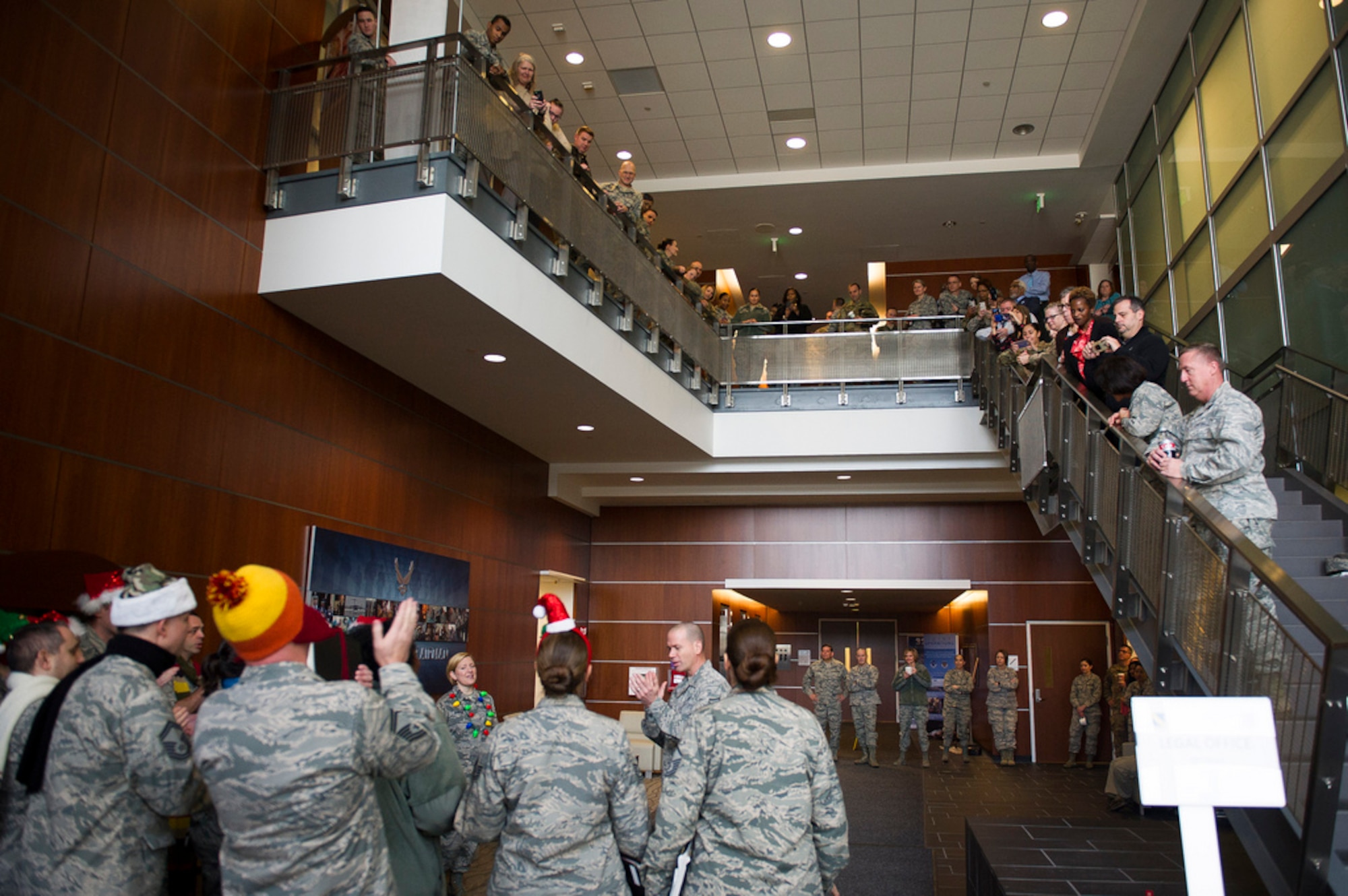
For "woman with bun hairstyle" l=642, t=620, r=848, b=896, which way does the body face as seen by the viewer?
away from the camera

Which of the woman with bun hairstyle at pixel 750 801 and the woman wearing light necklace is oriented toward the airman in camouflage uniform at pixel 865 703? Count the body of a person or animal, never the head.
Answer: the woman with bun hairstyle

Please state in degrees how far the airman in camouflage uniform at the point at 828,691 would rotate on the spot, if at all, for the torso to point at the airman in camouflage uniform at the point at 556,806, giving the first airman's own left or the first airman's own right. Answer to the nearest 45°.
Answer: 0° — they already face them

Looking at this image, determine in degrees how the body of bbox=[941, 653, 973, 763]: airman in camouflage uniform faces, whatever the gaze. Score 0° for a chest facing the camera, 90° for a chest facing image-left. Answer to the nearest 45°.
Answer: approximately 0°

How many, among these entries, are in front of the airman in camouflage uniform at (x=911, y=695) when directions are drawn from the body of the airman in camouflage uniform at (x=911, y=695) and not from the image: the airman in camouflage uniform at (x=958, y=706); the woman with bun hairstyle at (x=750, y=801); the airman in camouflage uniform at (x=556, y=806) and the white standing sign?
3

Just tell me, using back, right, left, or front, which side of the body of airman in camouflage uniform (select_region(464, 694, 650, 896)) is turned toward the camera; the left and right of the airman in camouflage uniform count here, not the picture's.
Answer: back

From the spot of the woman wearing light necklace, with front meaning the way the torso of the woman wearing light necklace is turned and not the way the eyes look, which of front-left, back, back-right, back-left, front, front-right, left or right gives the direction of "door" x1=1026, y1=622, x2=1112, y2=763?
left

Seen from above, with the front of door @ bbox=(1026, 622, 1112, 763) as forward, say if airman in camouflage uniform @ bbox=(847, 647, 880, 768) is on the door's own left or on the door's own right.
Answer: on the door's own right

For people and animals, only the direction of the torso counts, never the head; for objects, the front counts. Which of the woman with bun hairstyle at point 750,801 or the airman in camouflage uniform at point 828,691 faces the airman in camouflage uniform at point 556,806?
the airman in camouflage uniform at point 828,691

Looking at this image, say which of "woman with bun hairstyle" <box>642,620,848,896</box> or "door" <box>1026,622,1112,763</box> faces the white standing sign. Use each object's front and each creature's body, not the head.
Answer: the door

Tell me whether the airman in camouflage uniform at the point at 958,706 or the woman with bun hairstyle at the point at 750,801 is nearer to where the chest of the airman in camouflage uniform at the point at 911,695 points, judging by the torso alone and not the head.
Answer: the woman with bun hairstyle

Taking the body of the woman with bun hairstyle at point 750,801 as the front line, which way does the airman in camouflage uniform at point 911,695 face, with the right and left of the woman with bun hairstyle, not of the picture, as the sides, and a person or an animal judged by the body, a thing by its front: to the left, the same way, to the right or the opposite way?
the opposite way

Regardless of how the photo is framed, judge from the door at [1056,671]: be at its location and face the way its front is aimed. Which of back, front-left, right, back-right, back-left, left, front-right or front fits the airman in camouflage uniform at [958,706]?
right

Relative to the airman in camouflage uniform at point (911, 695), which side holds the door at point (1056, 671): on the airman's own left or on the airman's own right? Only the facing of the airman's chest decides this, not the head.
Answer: on the airman's own left

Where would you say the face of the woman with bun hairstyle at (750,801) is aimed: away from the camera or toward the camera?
away from the camera
